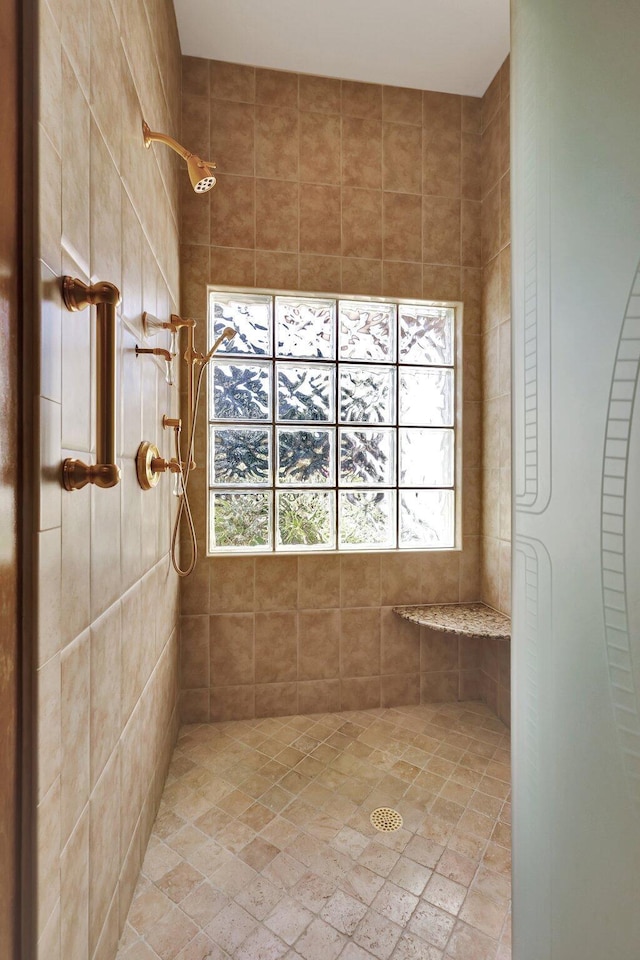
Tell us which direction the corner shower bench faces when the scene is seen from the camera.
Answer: facing the viewer and to the left of the viewer

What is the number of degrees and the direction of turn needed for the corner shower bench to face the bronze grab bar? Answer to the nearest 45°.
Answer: approximately 45° to its left

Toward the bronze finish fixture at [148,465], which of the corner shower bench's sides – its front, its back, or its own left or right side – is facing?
front

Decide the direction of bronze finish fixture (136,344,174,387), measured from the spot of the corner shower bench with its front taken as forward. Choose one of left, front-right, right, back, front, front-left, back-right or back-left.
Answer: front

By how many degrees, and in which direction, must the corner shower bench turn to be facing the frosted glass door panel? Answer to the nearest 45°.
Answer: approximately 45° to its left

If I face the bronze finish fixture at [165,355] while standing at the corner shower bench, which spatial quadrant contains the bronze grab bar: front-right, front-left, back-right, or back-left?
front-left

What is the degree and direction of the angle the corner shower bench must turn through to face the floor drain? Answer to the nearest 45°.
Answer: approximately 45° to its left

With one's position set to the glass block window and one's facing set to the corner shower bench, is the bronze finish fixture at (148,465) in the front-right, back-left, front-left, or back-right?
back-right

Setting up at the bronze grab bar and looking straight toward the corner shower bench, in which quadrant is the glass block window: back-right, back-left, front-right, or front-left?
front-left

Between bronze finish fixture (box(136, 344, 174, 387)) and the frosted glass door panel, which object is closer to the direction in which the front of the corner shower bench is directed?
the bronze finish fixture
